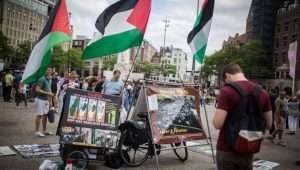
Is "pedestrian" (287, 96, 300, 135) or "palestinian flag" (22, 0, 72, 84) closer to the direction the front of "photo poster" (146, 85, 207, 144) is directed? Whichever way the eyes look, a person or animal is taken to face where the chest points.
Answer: the palestinian flag

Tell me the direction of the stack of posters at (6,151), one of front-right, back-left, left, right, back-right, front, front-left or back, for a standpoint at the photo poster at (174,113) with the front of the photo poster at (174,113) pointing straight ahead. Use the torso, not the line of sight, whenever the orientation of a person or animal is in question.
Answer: right

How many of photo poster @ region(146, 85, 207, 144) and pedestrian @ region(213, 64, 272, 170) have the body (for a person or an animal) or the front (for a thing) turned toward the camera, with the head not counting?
1

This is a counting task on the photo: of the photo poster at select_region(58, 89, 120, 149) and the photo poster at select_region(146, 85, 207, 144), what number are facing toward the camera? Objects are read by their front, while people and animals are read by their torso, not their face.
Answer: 2

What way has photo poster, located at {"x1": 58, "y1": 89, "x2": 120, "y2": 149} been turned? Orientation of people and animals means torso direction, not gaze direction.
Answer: toward the camera

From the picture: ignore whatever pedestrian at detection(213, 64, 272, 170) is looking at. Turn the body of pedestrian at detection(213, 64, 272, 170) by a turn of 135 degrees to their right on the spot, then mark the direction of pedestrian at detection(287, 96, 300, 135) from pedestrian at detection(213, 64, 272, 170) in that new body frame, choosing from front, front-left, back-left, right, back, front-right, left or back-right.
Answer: left

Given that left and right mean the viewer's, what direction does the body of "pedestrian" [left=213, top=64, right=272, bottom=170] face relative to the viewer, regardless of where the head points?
facing away from the viewer and to the left of the viewer

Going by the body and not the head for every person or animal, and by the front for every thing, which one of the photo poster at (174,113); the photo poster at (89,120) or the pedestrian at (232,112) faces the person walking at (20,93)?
the pedestrian

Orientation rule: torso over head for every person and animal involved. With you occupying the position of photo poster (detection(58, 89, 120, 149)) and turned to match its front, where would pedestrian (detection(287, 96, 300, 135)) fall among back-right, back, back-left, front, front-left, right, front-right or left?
back-left

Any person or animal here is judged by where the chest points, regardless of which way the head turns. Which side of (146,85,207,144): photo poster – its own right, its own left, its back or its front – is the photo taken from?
front

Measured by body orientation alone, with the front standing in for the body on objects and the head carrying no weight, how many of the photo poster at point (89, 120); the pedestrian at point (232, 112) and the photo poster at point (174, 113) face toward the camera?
2

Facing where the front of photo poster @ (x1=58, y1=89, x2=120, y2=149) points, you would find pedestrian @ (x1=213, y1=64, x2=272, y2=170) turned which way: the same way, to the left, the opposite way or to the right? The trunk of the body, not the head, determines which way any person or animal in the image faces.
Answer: the opposite way
